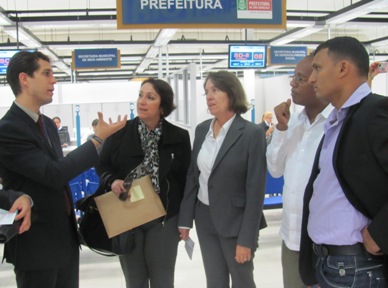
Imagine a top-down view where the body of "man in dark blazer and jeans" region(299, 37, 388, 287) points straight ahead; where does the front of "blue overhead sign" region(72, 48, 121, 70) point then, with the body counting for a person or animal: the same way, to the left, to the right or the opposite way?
to the left

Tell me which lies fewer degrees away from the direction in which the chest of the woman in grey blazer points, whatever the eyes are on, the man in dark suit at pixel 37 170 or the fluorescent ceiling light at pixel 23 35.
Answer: the man in dark suit

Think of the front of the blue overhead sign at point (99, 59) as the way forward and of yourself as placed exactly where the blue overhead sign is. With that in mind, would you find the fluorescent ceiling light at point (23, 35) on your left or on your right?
on your right

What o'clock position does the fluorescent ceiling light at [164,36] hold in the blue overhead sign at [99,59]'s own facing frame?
The fluorescent ceiling light is roughly at 10 o'clock from the blue overhead sign.

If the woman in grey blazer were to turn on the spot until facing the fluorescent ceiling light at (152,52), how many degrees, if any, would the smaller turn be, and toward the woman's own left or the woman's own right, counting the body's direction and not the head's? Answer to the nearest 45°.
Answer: approximately 135° to the woman's own right

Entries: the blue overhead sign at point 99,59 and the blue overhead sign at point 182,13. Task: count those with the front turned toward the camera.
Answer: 2

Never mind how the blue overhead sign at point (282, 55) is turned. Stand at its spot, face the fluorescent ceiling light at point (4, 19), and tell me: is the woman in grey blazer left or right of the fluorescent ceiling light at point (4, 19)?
left

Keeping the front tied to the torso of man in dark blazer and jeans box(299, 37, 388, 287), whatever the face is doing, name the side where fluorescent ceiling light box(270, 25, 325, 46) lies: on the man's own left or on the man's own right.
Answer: on the man's own right

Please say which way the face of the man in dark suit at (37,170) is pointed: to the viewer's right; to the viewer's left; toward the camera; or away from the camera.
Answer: to the viewer's right

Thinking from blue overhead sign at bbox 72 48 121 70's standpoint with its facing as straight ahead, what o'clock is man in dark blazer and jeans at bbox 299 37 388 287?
The man in dark blazer and jeans is roughly at 12 o'clock from the blue overhead sign.
